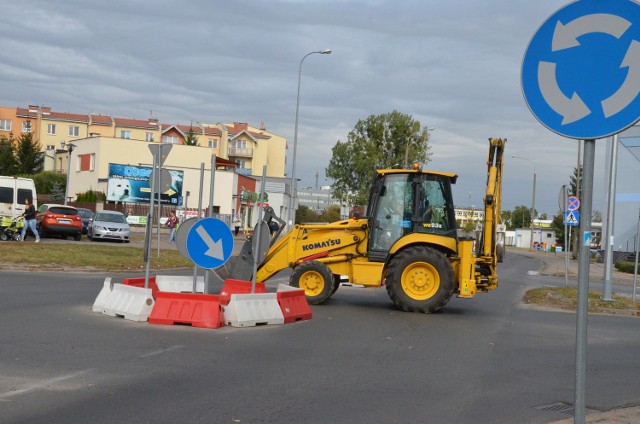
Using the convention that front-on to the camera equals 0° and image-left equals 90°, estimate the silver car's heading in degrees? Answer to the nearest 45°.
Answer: approximately 315°

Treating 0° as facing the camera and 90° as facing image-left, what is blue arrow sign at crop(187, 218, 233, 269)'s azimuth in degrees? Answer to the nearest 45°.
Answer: approximately 0°

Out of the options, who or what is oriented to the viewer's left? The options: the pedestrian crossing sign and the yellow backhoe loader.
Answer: the yellow backhoe loader

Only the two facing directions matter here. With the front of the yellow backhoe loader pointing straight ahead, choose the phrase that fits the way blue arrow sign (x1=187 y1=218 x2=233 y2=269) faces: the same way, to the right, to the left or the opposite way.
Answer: to the left

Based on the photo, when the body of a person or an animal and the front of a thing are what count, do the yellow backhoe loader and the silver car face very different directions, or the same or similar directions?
very different directions

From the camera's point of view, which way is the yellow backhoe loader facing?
to the viewer's left

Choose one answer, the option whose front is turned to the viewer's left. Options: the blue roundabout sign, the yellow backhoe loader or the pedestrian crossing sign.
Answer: the yellow backhoe loader

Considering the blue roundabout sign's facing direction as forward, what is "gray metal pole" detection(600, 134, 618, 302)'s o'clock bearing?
The gray metal pole is roughly at 6 o'clock from the blue roundabout sign.

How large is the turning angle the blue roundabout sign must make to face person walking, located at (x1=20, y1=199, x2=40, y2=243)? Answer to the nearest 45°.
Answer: approximately 135° to its right

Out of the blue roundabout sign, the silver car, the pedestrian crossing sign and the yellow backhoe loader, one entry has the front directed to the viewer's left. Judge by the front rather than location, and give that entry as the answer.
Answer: the yellow backhoe loader

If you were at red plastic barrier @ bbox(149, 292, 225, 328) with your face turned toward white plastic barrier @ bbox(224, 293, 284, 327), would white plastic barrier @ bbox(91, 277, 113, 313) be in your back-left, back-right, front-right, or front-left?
back-left

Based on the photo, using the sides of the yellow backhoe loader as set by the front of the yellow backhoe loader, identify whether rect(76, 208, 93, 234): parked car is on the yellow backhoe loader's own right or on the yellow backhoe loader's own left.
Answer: on the yellow backhoe loader's own right
